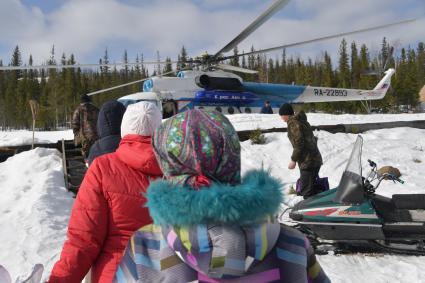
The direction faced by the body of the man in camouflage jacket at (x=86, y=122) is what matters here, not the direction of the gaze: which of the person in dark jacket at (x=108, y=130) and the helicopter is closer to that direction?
the helicopter

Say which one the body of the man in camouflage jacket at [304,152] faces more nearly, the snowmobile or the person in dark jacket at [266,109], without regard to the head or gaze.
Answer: the person in dark jacket

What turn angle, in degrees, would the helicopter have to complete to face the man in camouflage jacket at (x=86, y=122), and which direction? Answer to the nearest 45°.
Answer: approximately 90° to its left

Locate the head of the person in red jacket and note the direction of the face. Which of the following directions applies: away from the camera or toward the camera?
away from the camera

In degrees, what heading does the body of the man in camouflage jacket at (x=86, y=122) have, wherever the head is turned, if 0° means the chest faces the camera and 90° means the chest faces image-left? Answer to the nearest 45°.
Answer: approximately 180°

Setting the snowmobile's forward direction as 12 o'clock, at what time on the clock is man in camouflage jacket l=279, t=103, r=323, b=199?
The man in camouflage jacket is roughly at 2 o'clock from the snowmobile.

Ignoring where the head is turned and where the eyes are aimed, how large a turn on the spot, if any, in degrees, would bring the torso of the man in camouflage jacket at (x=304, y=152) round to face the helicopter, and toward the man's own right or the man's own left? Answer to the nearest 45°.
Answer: approximately 90° to the man's own right

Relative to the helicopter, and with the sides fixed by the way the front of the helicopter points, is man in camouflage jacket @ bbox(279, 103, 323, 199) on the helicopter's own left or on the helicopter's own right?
on the helicopter's own left

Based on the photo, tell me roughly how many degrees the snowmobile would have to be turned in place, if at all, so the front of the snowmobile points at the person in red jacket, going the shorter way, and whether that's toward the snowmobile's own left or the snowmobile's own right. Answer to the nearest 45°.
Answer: approximately 90° to the snowmobile's own left

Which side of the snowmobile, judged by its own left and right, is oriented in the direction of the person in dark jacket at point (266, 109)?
right

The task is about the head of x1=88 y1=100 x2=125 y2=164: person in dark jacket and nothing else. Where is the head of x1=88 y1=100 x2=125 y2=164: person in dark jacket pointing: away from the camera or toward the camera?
away from the camera

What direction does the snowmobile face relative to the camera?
to the viewer's left

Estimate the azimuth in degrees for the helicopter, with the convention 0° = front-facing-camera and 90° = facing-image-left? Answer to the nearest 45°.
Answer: approximately 90°

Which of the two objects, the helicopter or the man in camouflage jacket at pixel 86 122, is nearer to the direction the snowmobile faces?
the man in camouflage jacket
